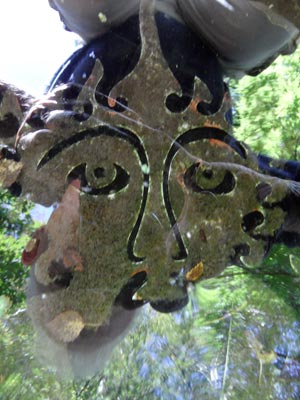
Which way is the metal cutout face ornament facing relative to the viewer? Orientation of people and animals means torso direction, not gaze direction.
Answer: toward the camera
